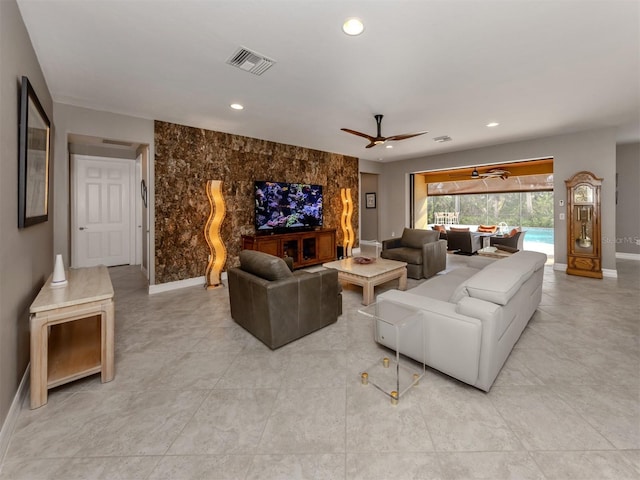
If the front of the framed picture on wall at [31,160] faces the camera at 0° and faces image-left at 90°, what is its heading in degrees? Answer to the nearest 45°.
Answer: approximately 270°

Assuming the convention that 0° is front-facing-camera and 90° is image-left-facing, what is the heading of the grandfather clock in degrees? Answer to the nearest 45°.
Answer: approximately 45°

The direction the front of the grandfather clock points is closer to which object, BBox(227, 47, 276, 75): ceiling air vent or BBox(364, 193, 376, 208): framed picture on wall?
the ceiling air vent
